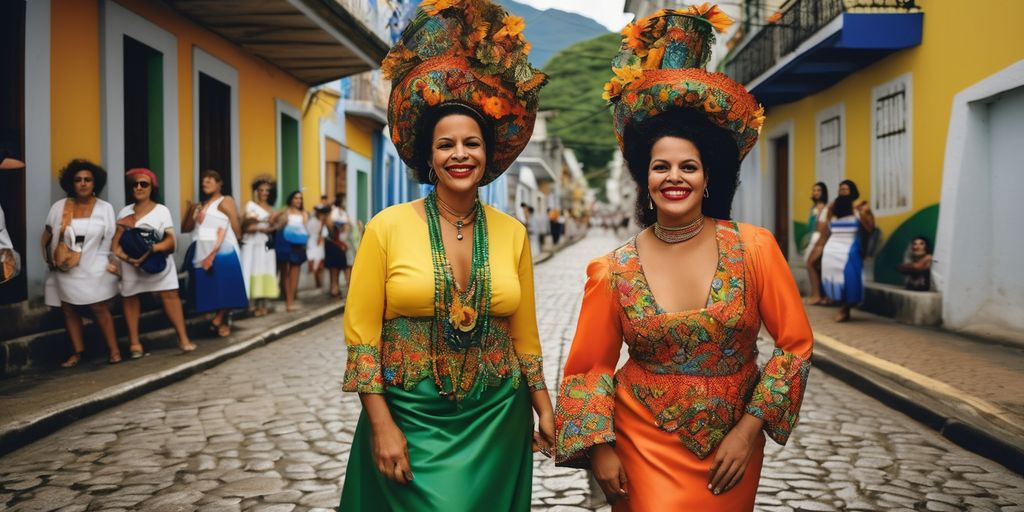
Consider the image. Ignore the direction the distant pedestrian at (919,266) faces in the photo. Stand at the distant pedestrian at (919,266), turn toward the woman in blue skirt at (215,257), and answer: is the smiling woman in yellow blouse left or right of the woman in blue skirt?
left

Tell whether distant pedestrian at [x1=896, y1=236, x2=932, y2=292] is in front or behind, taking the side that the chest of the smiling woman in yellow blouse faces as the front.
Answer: behind

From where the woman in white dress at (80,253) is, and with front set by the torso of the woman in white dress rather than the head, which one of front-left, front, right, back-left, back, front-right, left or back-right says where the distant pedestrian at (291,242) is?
back-left

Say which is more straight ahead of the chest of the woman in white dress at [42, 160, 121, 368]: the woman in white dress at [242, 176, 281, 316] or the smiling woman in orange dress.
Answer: the smiling woman in orange dress

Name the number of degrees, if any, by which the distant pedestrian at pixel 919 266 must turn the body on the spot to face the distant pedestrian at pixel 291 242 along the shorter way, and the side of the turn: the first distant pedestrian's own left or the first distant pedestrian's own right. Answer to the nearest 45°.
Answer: approximately 45° to the first distant pedestrian's own right

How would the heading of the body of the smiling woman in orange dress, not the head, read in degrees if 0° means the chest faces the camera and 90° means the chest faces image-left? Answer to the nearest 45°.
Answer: approximately 0°

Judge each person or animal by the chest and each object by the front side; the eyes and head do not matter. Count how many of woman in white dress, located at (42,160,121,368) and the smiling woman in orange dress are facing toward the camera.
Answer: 2
